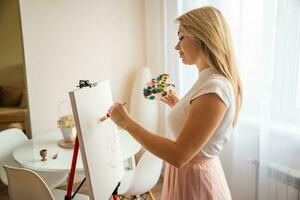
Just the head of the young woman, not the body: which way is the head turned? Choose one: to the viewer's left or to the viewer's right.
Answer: to the viewer's left

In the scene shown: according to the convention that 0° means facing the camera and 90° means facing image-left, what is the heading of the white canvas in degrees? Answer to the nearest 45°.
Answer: approximately 315°

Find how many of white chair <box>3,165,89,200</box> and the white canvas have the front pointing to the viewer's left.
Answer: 0

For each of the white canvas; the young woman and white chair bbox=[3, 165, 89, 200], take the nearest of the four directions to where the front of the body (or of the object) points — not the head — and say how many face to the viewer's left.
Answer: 1

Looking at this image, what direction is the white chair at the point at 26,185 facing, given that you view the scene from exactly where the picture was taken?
facing away from the viewer and to the right of the viewer

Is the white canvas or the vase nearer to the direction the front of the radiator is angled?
the white canvas

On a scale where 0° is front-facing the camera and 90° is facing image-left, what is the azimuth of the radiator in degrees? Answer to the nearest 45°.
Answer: approximately 45°

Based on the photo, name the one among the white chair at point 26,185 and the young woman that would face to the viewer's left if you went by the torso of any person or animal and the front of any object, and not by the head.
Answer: the young woman

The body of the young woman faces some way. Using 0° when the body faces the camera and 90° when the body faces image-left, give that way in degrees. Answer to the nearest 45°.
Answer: approximately 90°
